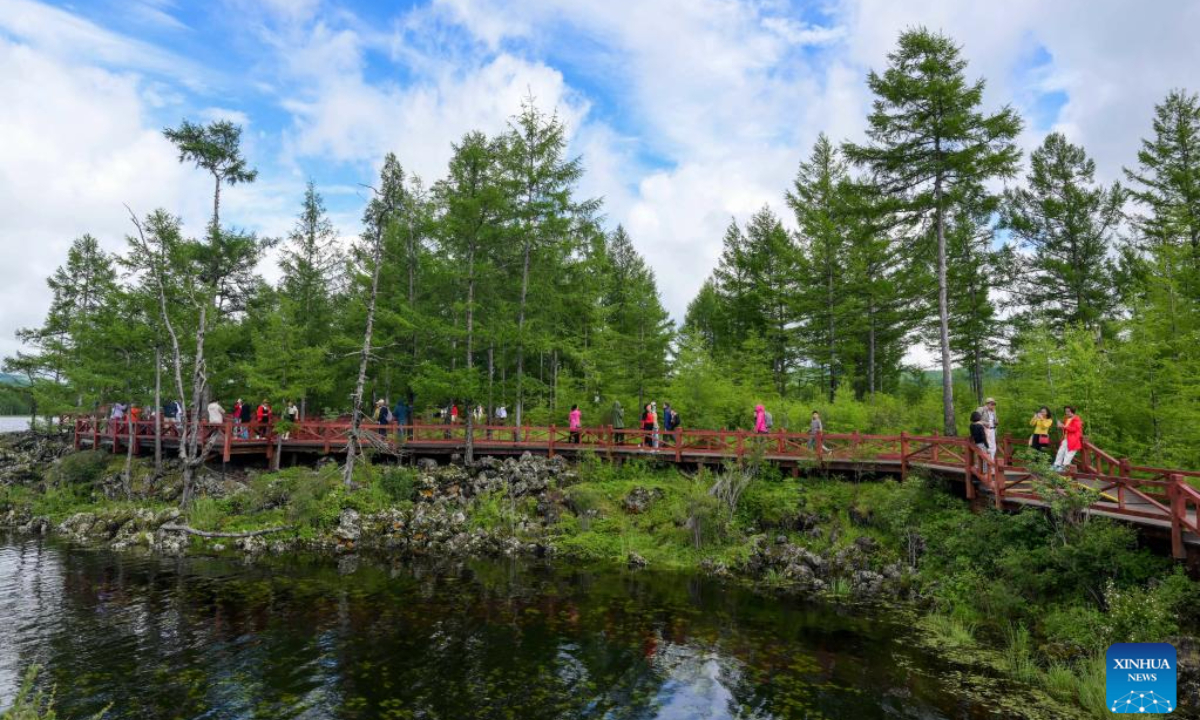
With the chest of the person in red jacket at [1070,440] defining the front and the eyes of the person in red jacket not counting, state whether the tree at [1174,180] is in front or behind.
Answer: behind

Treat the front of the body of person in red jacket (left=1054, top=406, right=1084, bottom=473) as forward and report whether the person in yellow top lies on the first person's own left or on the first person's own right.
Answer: on the first person's own right

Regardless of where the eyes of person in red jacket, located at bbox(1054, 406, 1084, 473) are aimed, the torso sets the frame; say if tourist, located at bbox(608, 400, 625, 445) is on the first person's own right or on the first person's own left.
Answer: on the first person's own right

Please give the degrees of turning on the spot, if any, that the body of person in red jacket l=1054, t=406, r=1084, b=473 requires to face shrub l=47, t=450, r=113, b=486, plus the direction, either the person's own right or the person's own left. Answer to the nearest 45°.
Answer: approximately 45° to the person's own right

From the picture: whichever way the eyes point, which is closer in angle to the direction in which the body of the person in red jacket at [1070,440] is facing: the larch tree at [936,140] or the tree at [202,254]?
the tree

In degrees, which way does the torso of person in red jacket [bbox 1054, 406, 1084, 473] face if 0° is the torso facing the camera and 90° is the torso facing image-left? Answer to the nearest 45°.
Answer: approximately 45°
